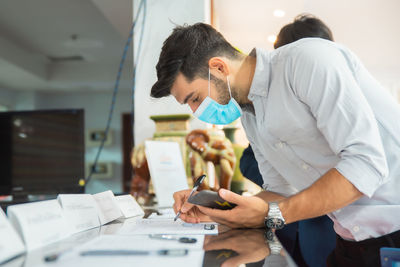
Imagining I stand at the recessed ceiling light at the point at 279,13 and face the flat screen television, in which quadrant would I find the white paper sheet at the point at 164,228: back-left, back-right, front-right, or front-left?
front-left

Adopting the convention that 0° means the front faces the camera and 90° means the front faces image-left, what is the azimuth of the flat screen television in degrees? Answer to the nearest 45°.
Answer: approximately 0°

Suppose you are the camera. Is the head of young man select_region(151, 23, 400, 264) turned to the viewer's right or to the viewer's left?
to the viewer's left

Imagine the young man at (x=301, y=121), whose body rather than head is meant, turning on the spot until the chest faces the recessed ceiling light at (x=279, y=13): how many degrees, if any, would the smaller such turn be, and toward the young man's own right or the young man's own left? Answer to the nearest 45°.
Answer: approximately 90° to the young man's own right

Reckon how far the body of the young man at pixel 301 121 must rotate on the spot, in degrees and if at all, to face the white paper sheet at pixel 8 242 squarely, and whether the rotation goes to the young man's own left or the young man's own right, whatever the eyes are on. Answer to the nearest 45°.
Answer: approximately 45° to the young man's own left

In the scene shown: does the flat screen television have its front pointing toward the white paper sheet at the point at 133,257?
yes

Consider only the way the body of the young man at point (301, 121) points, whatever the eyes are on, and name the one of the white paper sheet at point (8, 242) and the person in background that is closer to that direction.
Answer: the white paper sheet

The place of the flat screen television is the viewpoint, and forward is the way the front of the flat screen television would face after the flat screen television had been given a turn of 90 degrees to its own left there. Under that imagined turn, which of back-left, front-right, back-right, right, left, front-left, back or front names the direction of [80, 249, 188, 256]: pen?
right

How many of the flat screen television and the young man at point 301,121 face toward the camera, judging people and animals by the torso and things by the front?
1

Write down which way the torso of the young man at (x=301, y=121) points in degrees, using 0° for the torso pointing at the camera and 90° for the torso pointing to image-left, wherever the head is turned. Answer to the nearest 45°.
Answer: approximately 90°

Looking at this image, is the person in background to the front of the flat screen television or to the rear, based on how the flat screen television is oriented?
to the front
